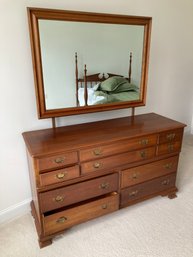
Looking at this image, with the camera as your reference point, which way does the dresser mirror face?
facing the viewer and to the right of the viewer
